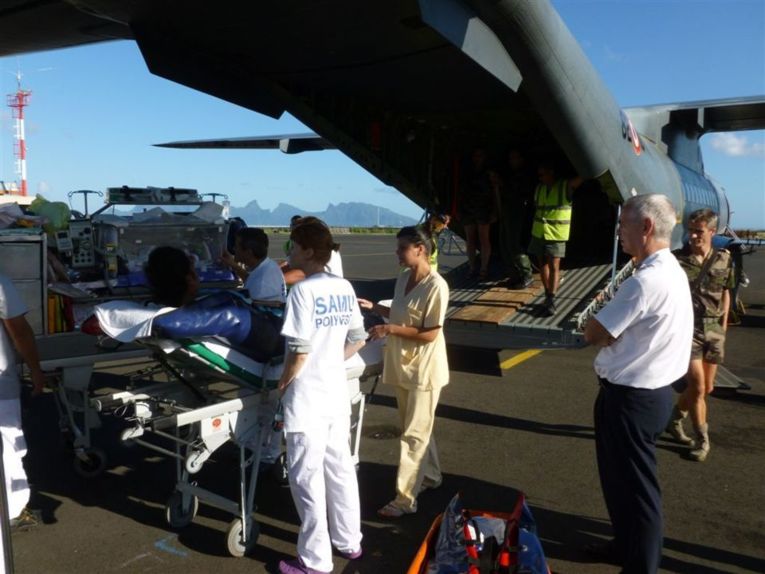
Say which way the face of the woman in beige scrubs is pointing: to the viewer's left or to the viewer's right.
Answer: to the viewer's left

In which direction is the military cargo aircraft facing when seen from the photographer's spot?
facing away from the viewer and to the right of the viewer

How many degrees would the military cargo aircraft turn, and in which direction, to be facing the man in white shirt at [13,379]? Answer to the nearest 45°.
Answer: approximately 180°

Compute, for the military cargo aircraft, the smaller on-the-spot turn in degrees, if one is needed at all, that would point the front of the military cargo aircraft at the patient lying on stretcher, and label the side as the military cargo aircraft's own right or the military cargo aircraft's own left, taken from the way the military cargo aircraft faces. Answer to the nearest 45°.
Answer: approximately 180°

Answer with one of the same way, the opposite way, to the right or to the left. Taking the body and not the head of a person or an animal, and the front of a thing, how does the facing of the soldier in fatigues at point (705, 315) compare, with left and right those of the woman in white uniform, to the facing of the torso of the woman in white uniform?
to the left

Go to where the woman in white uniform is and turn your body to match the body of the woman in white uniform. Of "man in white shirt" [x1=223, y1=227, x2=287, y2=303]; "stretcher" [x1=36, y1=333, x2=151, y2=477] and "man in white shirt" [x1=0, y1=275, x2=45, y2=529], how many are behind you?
0

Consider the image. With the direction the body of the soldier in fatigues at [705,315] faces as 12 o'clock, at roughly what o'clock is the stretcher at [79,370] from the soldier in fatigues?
The stretcher is roughly at 2 o'clock from the soldier in fatigues.

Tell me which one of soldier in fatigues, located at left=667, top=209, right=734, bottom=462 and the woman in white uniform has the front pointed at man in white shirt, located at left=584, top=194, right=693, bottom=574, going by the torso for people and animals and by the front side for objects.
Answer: the soldier in fatigues

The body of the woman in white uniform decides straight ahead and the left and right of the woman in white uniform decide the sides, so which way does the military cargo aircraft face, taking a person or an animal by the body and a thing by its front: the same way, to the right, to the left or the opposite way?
to the right

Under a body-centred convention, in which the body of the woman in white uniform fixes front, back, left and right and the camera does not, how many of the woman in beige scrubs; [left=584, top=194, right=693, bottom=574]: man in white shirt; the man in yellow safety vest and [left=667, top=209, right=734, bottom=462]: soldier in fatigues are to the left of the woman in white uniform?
0

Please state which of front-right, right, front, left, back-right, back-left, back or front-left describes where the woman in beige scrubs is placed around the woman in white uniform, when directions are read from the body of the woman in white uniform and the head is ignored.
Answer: right

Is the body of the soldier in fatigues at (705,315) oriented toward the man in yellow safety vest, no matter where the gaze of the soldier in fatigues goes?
no

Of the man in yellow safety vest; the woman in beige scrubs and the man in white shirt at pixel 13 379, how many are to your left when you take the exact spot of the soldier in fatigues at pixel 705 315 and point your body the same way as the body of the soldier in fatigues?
0

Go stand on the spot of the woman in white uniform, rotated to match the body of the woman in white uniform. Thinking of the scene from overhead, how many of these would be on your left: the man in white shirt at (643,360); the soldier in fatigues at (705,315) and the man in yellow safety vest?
0

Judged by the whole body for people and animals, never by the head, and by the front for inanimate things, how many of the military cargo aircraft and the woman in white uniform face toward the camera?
0

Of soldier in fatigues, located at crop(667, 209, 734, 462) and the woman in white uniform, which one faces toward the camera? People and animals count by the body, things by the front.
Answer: the soldier in fatigues

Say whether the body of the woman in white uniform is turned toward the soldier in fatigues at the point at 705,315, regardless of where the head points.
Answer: no

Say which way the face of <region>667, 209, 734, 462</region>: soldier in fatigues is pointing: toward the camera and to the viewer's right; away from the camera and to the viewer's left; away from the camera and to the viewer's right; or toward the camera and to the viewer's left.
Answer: toward the camera and to the viewer's left

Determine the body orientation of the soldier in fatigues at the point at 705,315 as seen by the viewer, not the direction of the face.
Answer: toward the camera

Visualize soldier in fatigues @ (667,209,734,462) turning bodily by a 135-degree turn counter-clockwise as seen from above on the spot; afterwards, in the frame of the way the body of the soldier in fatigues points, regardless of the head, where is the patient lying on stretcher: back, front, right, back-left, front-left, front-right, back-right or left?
back

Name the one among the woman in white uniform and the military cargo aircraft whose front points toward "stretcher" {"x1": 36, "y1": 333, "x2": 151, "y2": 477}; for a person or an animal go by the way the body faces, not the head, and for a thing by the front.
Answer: the woman in white uniform
